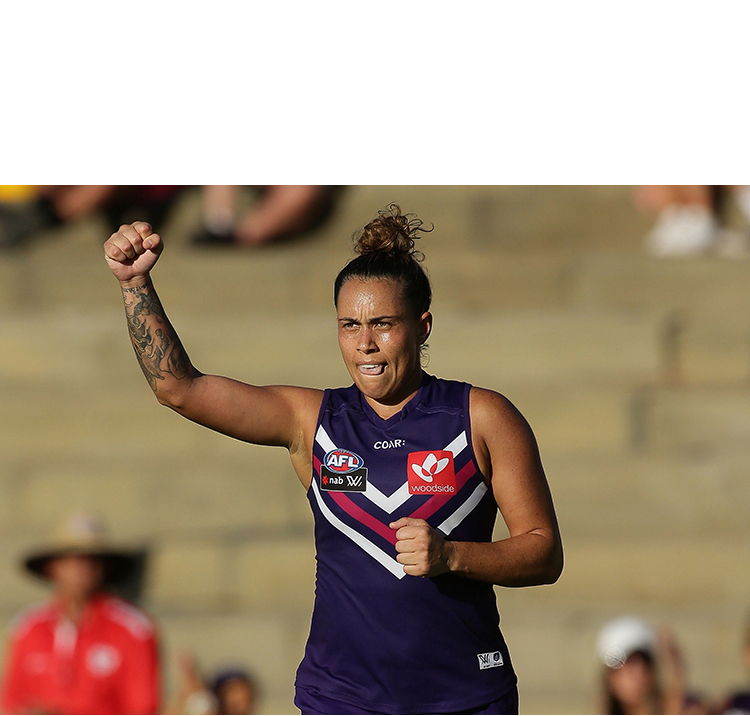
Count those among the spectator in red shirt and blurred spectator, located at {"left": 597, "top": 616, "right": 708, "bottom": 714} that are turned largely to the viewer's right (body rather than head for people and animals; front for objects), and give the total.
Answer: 0

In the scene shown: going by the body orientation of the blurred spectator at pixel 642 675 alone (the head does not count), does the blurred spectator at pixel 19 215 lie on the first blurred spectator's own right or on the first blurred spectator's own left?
on the first blurred spectator's own right

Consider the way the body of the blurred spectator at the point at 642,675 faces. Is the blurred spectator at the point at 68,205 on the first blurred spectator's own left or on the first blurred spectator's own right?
on the first blurred spectator's own right

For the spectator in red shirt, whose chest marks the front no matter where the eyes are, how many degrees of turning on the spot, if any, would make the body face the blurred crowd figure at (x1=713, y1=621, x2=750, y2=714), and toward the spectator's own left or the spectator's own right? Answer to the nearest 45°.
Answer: approximately 90° to the spectator's own left

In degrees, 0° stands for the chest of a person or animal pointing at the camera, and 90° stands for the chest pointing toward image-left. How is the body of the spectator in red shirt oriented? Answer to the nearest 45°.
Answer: approximately 0°

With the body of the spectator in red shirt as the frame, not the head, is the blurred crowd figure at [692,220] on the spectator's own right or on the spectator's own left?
on the spectator's own left

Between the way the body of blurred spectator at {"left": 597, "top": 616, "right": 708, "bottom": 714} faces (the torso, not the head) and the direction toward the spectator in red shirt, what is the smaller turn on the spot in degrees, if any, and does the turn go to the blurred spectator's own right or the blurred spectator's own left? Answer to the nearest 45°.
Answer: approximately 45° to the blurred spectator's own right
